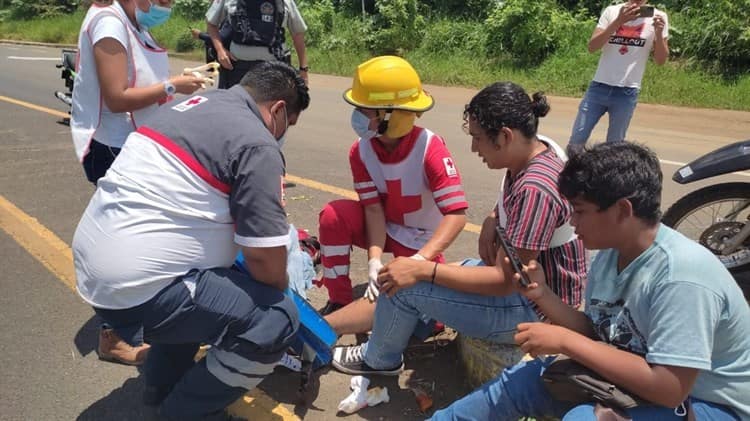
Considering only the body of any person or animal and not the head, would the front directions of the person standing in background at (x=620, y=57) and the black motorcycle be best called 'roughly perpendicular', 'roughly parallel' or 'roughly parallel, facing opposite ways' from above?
roughly perpendicular

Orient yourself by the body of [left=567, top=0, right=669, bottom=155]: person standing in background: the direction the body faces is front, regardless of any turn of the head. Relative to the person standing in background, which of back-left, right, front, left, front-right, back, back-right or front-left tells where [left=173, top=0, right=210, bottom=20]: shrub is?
back-right

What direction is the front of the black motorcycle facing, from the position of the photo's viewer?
facing to the left of the viewer

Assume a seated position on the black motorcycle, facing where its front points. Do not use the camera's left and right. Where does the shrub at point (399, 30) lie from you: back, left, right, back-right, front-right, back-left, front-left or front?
front-right

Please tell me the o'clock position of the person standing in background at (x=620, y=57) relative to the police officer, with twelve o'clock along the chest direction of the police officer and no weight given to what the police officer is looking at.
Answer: The person standing in background is roughly at 9 o'clock from the police officer.

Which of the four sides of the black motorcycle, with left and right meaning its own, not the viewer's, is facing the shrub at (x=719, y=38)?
right

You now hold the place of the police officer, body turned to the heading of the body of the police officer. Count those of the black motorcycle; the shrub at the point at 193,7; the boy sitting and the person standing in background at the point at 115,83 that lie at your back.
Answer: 1

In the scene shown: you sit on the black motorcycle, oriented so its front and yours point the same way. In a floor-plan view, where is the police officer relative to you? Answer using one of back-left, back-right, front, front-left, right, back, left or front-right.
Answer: front

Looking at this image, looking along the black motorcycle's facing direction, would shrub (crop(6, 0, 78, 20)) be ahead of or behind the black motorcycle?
ahead

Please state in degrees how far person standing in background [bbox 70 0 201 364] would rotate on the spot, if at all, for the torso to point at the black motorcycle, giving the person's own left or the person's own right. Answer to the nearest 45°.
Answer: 0° — they already face it

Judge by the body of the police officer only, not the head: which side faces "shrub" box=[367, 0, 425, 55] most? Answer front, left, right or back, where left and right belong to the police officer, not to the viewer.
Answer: back

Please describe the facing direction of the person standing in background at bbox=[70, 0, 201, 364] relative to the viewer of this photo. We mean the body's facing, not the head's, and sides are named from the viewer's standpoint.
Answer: facing to the right of the viewer

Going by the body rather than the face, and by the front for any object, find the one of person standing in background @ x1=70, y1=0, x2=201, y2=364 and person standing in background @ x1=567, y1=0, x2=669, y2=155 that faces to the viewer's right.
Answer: person standing in background @ x1=70, y1=0, x2=201, y2=364

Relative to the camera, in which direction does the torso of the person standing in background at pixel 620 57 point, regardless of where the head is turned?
toward the camera
